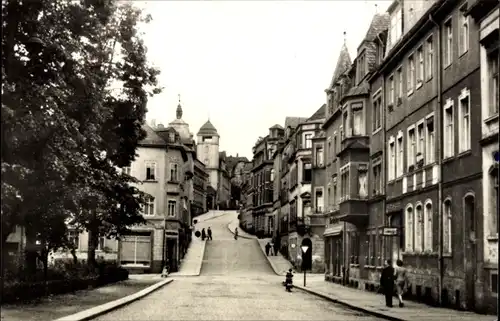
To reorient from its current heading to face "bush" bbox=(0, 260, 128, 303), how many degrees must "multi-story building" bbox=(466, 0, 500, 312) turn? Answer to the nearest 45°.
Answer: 0° — it already faces it

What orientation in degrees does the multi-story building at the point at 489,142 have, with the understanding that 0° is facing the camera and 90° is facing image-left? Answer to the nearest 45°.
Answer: approximately 90°
